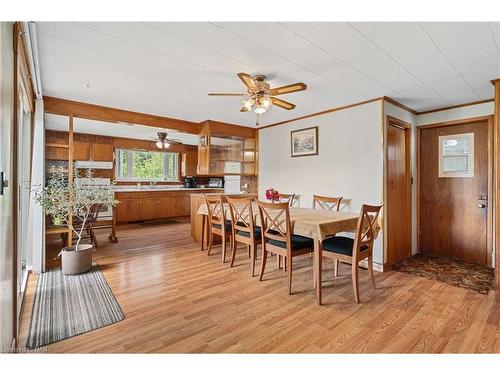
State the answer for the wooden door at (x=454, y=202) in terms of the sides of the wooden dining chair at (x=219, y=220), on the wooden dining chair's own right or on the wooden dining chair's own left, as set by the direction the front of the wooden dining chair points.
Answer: on the wooden dining chair's own right

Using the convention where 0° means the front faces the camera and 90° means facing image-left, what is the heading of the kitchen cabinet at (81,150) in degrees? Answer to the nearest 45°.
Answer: approximately 0°

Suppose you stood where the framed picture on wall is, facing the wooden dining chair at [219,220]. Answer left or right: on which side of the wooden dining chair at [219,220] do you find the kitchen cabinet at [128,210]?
right

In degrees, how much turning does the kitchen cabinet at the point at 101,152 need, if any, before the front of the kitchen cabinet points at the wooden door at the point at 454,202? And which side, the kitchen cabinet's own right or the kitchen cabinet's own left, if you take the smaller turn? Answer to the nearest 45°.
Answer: approximately 45° to the kitchen cabinet's own left

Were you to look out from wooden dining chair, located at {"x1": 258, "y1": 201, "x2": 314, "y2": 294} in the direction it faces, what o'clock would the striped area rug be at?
The striped area rug is roughly at 7 o'clock from the wooden dining chair.

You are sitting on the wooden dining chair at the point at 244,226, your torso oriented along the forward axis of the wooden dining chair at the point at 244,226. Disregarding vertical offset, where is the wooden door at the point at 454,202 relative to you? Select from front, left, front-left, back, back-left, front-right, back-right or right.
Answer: front-right

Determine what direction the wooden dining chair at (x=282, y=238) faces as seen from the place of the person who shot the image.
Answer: facing away from the viewer and to the right of the viewer

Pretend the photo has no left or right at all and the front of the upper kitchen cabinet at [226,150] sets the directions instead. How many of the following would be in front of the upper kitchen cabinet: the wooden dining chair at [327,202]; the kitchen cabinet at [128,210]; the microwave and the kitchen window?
1

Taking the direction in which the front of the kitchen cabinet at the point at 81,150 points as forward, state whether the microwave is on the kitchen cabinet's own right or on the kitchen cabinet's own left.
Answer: on the kitchen cabinet's own left

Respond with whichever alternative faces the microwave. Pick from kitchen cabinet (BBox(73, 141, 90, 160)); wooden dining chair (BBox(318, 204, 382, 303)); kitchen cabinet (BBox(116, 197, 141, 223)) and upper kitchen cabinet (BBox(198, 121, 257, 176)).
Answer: the wooden dining chair

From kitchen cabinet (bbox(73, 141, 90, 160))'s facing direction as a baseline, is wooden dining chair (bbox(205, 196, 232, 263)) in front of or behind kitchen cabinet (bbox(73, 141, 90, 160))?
in front

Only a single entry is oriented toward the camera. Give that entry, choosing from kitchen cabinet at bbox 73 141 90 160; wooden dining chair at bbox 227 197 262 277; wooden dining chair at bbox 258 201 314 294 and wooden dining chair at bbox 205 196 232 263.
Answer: the kitchen cabinet

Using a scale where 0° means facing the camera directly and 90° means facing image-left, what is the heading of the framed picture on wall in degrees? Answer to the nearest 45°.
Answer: approximately 45°

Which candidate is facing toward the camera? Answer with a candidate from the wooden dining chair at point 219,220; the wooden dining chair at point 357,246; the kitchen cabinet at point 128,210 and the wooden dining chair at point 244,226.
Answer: the kitchen cabinet

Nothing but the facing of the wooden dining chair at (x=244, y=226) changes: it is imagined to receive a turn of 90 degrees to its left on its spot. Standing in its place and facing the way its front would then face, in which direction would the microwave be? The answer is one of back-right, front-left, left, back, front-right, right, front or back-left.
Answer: front-right
